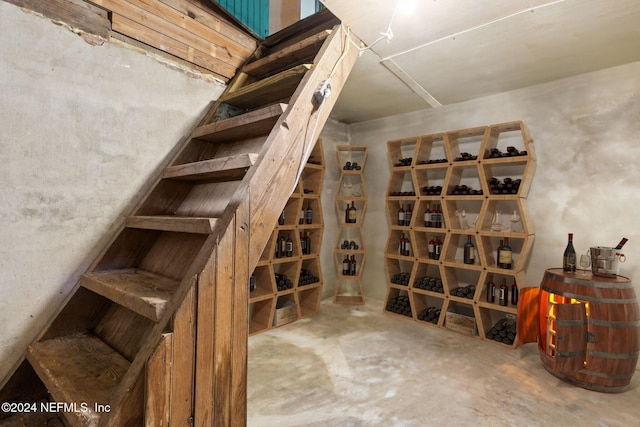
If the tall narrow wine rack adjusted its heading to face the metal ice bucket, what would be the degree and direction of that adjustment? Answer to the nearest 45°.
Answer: approximately 45° to its left

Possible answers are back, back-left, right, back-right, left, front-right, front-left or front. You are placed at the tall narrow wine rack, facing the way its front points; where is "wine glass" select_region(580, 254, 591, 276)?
front-left

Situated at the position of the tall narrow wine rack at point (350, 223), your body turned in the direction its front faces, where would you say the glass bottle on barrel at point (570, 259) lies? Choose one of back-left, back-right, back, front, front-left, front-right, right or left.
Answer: front-left

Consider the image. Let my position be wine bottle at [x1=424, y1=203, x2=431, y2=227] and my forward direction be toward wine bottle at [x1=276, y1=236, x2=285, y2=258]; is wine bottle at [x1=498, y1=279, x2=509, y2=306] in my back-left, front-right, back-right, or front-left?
back-left

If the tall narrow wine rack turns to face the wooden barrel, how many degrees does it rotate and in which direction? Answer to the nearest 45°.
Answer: approximately 45° to its left

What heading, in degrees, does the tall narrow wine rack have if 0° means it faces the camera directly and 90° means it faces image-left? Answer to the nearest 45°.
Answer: approximately 0°

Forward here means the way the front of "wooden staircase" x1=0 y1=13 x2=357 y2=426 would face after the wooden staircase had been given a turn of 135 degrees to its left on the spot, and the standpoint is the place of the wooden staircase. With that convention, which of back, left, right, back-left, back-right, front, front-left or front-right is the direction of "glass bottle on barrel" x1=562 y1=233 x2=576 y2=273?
front

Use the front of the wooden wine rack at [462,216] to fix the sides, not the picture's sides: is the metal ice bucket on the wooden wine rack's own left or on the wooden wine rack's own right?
on the wooden wine rack's own left

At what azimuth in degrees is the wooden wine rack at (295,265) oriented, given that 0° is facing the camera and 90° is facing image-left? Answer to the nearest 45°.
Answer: approximately 315°

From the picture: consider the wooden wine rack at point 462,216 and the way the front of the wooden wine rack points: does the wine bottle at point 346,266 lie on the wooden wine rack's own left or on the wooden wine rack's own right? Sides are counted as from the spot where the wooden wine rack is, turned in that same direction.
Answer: on the wooden wine rack's own right

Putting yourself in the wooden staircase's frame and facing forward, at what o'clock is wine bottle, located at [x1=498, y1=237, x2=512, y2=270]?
The wine bottle is roughly at 7 o'clock from the wooden staircase.
